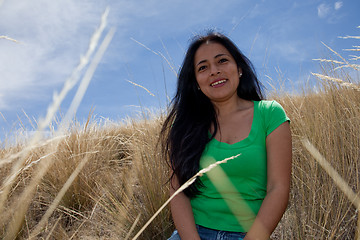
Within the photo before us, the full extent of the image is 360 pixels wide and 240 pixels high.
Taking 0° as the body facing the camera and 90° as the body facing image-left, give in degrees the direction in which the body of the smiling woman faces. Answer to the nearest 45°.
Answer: approximately 0°
